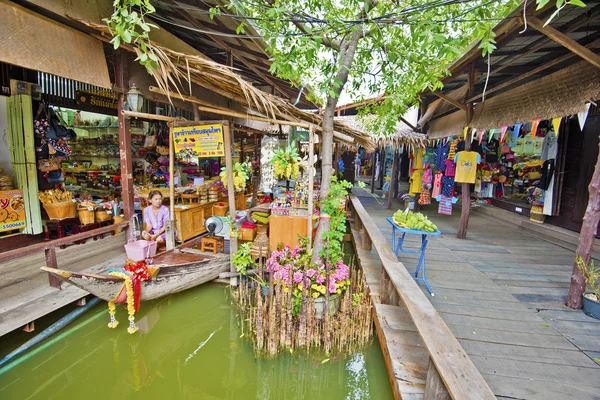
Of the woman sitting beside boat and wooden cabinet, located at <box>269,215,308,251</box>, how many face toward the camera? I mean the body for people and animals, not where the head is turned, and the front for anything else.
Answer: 2

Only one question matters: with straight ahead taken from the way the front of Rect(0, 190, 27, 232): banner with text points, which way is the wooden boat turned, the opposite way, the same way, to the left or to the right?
to the right

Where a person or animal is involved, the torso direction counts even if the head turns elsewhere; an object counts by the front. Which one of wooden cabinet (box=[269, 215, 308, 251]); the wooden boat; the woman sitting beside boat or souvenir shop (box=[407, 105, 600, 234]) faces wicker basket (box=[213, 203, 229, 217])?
the souvenir shop

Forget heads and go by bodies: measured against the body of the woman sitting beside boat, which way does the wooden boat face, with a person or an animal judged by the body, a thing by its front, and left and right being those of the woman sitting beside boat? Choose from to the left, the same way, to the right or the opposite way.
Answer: to the right

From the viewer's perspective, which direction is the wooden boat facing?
to the viewer's left

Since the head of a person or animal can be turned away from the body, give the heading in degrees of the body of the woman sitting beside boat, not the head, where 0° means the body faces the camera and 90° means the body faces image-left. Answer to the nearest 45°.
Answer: approximately 0°

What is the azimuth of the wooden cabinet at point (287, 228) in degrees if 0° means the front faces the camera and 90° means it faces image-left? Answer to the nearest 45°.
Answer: approximately 0°

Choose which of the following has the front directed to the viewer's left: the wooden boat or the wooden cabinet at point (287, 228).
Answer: the wooden boat

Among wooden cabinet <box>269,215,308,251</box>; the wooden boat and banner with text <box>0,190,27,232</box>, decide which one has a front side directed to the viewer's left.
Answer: the wooden boat

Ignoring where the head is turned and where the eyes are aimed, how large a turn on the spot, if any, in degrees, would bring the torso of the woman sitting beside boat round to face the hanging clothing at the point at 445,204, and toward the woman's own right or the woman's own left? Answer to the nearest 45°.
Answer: approximately 90° to the woman's own left

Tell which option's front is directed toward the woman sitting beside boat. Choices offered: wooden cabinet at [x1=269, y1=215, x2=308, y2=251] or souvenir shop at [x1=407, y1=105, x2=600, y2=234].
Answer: the souvenir shop

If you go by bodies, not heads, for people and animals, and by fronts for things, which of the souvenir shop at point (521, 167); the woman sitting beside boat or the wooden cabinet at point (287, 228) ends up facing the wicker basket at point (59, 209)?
the souvenir shop
